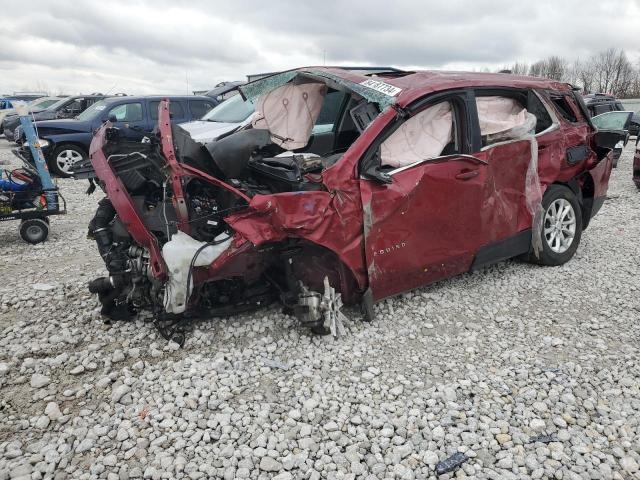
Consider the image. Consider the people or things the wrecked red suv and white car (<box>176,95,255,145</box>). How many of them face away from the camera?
0

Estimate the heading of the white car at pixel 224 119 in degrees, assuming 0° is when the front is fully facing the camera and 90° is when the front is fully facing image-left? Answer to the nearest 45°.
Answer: approximately 45°

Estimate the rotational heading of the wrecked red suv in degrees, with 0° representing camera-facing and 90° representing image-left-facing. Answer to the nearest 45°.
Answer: approximately 45°

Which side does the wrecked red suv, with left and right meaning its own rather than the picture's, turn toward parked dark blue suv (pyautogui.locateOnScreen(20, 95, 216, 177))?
right

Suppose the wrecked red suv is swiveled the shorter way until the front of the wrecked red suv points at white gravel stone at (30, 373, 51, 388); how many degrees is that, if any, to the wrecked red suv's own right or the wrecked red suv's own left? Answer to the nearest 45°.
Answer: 0° — it already faces it

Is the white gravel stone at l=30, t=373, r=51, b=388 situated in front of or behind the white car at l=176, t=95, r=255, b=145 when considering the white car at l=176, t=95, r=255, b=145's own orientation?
in front

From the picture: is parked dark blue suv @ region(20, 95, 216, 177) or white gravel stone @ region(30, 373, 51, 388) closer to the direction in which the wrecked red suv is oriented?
the white gravel stone
